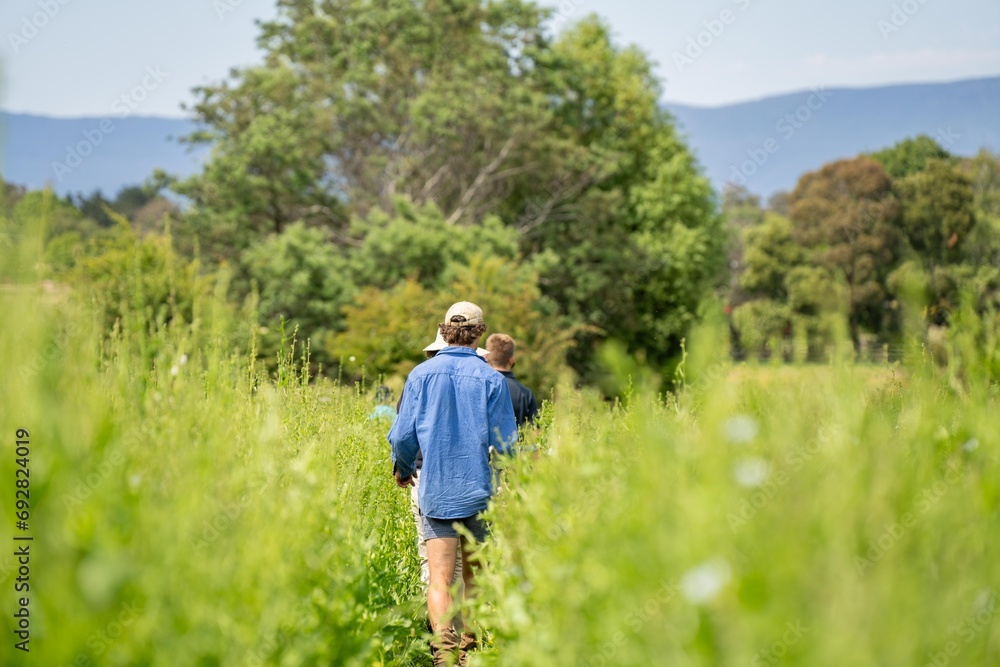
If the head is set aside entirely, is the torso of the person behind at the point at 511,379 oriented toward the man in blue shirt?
no

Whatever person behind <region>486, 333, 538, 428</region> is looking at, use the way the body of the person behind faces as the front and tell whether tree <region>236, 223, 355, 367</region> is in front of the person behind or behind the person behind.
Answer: in front

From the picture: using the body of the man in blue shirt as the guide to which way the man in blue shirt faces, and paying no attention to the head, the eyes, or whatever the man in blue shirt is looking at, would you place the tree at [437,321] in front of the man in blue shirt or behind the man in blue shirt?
in front

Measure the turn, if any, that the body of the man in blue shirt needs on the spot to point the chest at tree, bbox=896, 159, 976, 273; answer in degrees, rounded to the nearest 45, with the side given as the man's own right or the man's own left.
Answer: approximately 45° to the man's own right

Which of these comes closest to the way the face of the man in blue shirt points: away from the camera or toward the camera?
away from the camera

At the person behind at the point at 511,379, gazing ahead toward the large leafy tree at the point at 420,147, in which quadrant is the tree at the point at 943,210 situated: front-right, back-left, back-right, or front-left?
front-right

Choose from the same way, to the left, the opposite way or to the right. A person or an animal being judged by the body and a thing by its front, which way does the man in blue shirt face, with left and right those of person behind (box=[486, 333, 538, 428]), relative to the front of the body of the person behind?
the same way

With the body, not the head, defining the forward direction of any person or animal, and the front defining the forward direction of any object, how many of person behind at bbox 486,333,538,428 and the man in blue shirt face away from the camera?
2

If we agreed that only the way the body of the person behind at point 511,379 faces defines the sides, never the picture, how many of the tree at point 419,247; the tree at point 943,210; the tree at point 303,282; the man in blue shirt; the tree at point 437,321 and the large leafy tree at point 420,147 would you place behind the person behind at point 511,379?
1

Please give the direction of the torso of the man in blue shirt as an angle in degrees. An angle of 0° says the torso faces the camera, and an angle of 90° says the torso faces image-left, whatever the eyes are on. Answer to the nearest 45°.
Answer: approximately 180°

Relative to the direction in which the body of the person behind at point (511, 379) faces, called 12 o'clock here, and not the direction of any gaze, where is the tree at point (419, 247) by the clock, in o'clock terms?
The tree is roughly at 12 o'clock from the person behind.

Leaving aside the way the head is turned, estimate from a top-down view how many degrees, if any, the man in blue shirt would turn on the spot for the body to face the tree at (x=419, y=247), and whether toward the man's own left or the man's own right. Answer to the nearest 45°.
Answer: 0° — they already face it

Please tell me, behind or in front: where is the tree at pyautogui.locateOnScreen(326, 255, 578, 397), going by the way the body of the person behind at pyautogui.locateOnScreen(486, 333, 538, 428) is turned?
in front

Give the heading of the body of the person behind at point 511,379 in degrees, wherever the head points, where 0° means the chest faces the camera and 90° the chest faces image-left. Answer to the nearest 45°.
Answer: approximately 180°
